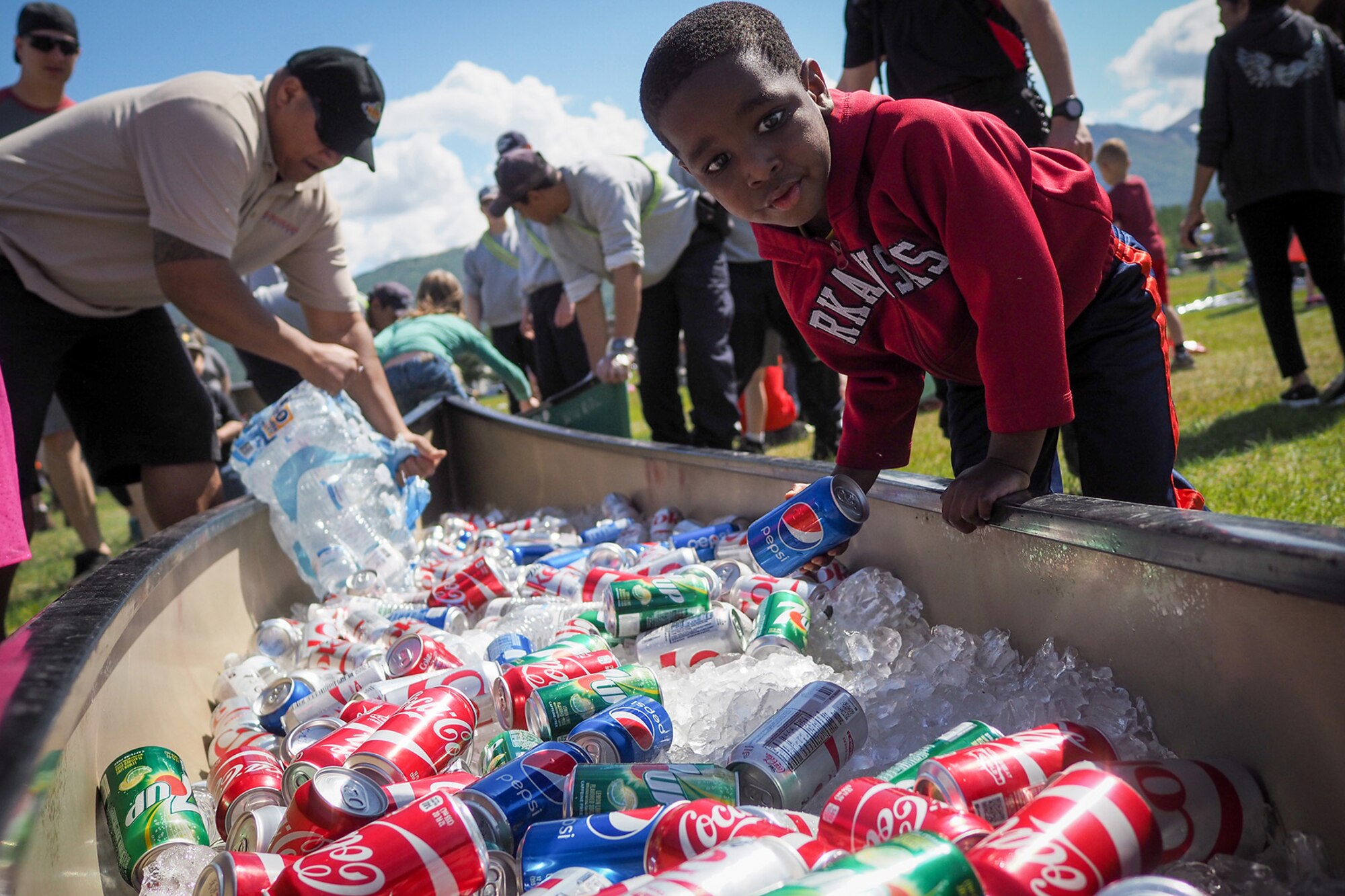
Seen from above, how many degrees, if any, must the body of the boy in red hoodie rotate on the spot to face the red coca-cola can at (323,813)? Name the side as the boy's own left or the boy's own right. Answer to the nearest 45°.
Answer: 0° — they already face it

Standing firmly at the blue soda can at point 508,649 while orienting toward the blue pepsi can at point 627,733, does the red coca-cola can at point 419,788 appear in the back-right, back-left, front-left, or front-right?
front-right

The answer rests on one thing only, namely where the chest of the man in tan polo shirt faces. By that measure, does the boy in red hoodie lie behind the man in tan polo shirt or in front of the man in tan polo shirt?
in front

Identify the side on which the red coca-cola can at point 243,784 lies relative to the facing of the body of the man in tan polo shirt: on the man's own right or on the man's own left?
on the man's own right

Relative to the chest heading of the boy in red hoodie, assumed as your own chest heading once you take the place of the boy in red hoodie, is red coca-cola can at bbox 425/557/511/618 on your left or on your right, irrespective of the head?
on your right

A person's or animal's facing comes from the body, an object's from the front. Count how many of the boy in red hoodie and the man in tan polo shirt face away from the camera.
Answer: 0

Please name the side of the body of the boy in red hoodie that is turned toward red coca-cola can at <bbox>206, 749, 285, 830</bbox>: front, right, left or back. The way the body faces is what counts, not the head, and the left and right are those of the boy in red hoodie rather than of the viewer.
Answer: front

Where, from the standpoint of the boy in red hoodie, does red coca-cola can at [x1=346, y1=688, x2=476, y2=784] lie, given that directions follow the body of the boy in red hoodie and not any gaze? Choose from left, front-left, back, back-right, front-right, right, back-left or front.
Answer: front

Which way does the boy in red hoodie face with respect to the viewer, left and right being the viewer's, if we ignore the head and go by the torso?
facing the viewer and to the left of the viewer

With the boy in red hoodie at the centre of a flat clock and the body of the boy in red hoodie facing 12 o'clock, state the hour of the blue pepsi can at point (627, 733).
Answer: The blue pepsi can is roughly at 12 o'clock from the boy in red hoodie.

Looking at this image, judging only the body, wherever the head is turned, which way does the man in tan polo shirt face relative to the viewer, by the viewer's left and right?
facing the viewer and to the right of the viewer

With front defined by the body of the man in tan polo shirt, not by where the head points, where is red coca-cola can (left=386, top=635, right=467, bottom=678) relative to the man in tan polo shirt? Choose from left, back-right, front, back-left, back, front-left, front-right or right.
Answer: front-right

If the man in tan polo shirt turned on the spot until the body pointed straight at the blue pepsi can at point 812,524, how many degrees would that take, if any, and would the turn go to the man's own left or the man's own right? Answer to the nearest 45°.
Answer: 0° — they already face it
